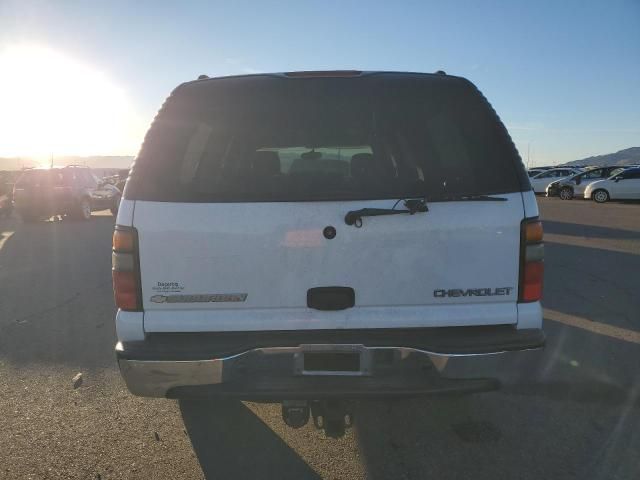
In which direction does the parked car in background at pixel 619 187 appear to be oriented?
to the viewer's left

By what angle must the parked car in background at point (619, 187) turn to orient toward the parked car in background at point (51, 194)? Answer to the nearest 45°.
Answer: approximately 45° to its left

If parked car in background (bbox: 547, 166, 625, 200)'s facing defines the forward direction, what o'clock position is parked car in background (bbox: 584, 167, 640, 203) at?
parked car in background (bbox: 584, 167, 640, 203) is roughly at 8 o'clock from parked car in background (bbox: 547, 166, 625, 200).

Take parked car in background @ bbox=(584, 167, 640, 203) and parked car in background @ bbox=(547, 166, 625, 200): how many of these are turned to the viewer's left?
2

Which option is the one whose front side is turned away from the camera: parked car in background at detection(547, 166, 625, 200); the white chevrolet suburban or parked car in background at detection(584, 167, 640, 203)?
the white chevrolet suburban

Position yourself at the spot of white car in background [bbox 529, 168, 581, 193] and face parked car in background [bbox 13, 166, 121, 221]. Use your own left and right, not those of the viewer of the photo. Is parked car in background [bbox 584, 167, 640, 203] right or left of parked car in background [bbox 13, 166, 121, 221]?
left

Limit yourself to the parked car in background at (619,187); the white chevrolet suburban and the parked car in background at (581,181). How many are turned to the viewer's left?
2

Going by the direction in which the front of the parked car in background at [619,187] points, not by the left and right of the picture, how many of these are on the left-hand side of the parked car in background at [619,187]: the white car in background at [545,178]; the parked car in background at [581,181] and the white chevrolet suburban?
1

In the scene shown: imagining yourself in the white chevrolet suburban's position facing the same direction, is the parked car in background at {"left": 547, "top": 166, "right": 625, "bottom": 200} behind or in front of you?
in front

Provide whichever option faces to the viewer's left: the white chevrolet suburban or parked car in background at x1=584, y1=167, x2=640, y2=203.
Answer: the parked car in background

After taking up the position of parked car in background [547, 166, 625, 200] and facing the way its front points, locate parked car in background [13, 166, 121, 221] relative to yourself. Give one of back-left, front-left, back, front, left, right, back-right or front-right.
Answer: front-left

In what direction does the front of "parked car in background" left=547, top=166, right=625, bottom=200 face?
to the viewer's left

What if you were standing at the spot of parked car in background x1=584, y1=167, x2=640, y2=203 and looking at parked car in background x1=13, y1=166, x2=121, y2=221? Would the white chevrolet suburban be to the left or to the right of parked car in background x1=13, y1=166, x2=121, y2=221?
left

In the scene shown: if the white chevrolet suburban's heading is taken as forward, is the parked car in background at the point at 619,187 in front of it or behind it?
in front

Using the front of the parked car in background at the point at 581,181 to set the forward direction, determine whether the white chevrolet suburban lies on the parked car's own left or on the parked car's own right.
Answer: on the parked car's own left

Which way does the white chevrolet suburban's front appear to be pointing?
away from the camera
